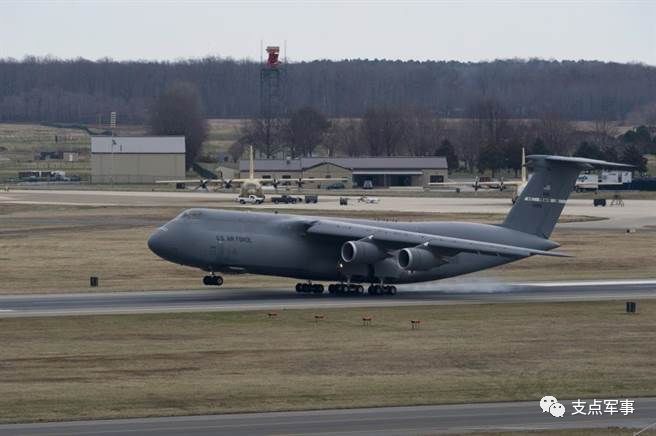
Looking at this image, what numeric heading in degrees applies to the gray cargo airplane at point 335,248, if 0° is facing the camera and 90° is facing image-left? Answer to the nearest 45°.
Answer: approximately 45°
